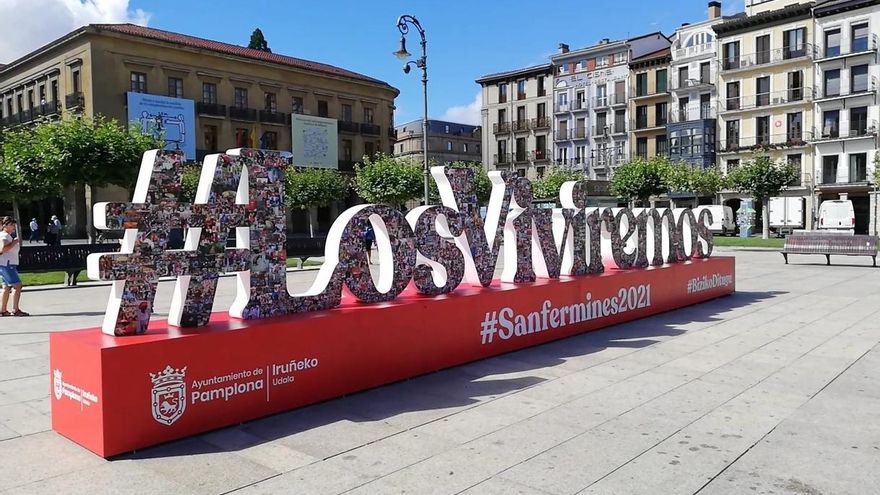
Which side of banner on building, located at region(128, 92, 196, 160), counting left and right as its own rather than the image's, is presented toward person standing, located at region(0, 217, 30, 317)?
front

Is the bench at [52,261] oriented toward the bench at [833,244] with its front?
no

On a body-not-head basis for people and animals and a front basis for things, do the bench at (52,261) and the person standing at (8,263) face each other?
no

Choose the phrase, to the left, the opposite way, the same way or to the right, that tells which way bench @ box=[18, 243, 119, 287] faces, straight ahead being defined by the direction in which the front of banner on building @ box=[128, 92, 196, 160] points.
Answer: the same way

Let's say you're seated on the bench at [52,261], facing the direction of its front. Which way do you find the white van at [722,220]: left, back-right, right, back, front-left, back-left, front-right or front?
left

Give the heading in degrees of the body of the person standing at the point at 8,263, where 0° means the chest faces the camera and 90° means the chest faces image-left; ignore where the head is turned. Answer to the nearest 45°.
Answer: approximately 270°

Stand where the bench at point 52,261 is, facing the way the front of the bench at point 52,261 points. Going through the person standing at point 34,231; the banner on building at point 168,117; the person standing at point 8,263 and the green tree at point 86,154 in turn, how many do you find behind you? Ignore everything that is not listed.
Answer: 3

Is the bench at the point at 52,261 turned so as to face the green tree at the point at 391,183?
no

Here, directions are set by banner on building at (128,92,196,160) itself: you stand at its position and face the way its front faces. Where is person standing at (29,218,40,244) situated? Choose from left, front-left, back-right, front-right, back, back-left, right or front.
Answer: right

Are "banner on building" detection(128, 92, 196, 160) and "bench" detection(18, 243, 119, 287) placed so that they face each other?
no

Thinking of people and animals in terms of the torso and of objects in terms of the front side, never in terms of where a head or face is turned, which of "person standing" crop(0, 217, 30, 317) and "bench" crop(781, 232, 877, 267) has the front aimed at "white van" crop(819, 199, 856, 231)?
the person standing

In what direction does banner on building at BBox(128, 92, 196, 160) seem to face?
toward the camera

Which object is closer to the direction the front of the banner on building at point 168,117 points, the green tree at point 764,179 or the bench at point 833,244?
the bench

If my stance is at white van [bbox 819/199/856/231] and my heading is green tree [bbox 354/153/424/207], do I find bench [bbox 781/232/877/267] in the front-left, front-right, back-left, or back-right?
front-left

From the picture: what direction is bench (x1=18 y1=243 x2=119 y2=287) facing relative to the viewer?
toward the camera

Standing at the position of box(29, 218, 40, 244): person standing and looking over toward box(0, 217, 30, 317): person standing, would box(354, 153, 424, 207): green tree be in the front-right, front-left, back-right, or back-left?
front-left

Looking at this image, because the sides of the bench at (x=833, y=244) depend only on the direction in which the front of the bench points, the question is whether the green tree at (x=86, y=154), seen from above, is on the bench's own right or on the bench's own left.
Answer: on the bench's own right

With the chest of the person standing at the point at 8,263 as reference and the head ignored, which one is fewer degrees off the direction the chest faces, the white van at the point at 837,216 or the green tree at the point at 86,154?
the white van
